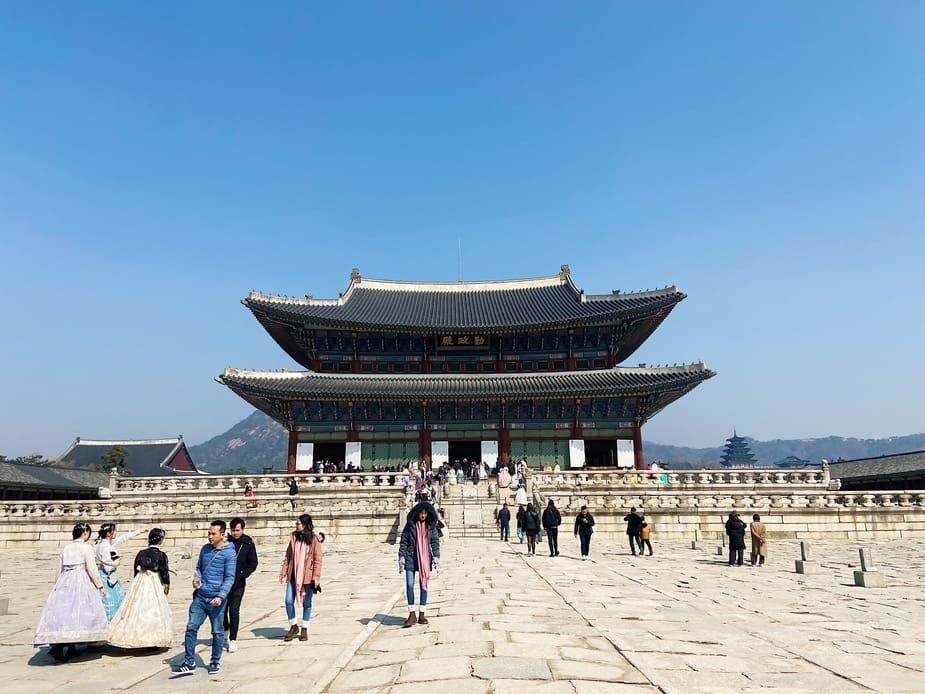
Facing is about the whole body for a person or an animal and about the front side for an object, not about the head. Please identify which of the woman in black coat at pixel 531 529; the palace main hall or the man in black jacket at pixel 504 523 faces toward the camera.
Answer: the palace main hall

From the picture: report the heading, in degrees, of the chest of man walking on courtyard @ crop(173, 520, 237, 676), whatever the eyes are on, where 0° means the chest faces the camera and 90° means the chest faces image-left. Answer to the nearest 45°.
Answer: approximately 45°

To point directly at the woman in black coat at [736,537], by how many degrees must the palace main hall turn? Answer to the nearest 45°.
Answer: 0° — it already faces them

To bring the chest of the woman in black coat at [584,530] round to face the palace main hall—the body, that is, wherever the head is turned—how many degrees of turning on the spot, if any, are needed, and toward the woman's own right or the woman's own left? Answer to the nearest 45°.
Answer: approximately 180°

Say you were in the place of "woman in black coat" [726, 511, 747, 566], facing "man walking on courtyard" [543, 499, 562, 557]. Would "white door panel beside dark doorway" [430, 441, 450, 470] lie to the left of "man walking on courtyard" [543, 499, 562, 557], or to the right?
right

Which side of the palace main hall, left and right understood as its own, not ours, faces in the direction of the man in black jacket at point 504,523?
front

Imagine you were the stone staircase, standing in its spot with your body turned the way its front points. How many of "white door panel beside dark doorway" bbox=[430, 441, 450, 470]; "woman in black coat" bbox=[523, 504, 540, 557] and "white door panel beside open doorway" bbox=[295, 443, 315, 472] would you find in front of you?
1

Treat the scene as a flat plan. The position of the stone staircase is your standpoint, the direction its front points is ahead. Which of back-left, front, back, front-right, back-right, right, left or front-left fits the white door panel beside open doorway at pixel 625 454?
back-left
